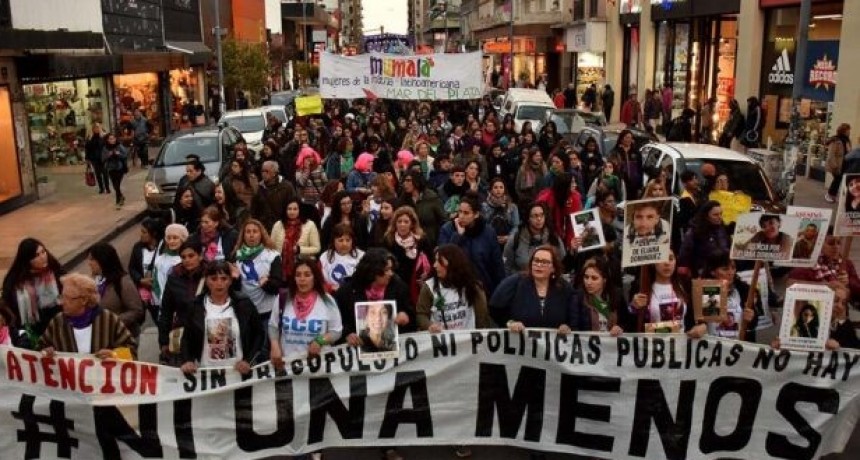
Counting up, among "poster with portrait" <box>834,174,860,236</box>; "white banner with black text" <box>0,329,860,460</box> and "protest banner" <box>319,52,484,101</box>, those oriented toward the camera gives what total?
3

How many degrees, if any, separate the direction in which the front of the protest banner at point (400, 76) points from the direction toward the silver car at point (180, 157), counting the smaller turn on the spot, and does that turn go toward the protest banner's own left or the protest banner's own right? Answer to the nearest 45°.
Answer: approximately 45° to the protest banner's own right

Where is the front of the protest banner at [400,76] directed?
toward the camera

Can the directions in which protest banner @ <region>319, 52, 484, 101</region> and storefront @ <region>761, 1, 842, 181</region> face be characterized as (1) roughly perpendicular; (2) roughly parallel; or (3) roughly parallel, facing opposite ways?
roughly perpendicular

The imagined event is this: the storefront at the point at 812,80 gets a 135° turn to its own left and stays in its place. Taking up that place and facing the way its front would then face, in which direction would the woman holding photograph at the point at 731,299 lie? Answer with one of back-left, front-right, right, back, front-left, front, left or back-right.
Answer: right

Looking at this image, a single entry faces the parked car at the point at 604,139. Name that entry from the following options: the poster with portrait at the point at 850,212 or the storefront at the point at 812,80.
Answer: the storefront

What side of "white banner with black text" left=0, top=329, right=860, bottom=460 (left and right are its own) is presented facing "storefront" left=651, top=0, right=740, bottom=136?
back

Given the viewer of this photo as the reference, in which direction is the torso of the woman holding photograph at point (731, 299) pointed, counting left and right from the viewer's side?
facing the viewer and to the left of the viewer

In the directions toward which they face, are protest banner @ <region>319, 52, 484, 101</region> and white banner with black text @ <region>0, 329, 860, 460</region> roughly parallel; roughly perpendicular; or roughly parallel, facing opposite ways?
roughly parallel

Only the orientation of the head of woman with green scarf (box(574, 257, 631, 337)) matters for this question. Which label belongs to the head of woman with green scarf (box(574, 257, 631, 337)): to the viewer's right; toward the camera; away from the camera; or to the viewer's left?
toward the camera

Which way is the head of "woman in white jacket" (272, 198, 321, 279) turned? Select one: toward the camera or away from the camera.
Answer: toward the camera

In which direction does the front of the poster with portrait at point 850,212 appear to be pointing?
toward the camera

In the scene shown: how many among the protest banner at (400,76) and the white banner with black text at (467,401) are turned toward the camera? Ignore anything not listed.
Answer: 2

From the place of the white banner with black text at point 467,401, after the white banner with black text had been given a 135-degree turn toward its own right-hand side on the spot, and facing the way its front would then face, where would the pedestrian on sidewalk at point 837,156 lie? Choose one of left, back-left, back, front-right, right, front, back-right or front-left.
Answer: right

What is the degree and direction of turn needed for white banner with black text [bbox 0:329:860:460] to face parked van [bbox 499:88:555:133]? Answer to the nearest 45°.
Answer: approximately 180°

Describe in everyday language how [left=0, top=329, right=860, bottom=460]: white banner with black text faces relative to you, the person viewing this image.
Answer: facing the viewer

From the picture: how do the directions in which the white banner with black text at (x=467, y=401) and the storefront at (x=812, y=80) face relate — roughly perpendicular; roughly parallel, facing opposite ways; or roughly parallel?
roughly perpendicular
